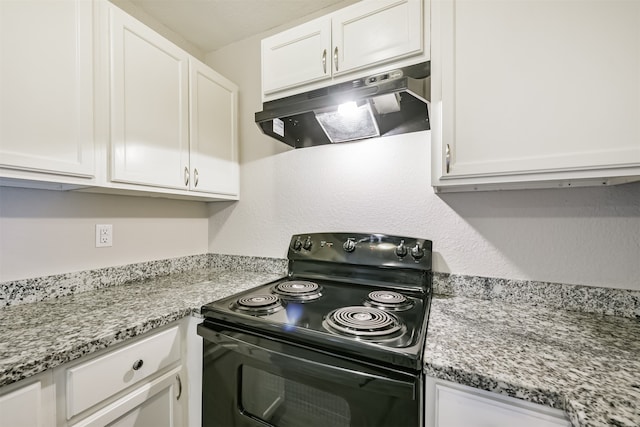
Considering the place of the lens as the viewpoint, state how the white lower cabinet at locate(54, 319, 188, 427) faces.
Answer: facing the viewer and to the right of the viewer

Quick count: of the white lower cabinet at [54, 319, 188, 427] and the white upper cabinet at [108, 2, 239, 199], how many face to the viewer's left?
0

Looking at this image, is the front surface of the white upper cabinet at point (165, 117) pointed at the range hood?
yes

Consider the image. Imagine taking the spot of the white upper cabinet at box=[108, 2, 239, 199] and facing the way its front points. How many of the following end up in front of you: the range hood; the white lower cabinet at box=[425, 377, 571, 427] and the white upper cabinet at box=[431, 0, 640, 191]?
3

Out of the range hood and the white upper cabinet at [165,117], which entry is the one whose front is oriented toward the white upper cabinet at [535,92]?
the white upper cabinet at [165,117]

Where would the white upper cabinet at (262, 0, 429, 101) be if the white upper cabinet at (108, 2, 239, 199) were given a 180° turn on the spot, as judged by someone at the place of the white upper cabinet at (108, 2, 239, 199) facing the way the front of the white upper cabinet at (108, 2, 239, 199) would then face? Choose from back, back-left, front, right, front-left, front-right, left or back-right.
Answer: back

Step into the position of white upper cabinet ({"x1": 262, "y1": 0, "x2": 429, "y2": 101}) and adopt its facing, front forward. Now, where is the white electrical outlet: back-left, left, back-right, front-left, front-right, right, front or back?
front-right

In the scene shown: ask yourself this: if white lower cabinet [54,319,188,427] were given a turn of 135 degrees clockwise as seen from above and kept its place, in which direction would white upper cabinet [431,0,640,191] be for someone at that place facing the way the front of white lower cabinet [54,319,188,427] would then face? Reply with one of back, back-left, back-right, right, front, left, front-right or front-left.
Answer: back-left

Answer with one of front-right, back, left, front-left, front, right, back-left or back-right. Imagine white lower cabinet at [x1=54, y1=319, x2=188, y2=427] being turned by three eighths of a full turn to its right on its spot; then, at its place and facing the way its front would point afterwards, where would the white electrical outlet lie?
right

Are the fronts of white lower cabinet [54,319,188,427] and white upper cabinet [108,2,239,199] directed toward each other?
no

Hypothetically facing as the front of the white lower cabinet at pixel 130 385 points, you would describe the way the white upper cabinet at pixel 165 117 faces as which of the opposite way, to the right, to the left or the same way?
the same way

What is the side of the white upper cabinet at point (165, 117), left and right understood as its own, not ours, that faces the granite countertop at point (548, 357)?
front
